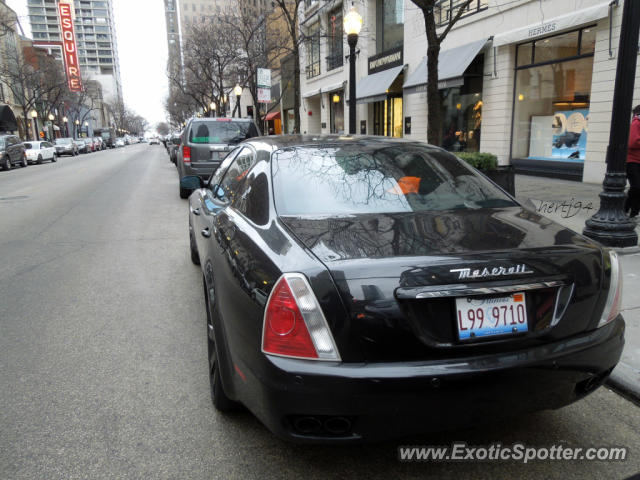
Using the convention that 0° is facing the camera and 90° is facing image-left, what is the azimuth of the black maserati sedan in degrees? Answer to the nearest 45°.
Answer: approximately 135°

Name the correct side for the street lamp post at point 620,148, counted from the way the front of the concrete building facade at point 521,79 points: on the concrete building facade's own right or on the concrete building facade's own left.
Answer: on the concrete building facade's own left

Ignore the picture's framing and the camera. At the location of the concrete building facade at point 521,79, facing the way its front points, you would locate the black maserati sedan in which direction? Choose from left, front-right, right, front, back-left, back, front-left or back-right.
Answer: front-left

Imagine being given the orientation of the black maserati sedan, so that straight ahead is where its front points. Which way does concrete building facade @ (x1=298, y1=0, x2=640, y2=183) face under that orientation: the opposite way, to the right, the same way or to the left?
to the left

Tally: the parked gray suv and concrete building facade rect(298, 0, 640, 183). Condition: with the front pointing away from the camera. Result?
1

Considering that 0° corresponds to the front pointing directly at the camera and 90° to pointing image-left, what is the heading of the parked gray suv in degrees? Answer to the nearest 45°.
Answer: approximately 180°

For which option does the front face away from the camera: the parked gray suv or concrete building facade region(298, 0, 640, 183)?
the parked gray suv

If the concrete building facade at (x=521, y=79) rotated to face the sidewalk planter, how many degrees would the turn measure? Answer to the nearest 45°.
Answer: approximately 45° to its left

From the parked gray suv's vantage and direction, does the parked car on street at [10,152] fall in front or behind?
in front

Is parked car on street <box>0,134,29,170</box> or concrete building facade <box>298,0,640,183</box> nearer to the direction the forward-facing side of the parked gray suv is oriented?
the parked car on street

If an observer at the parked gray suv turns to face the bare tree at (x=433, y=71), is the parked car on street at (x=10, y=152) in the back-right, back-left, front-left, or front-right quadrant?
back-left

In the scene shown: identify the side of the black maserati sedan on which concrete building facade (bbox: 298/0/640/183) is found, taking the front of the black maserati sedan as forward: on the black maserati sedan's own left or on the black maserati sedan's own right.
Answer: on the black maserati sedan's own right

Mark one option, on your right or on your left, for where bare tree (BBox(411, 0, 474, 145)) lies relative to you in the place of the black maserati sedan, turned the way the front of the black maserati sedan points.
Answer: on your right

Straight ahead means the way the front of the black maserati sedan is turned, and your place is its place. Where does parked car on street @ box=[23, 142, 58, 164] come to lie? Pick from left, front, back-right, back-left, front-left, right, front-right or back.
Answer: front

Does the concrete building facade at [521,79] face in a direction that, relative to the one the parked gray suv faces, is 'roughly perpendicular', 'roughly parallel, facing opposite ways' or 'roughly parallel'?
roughly perpendicular

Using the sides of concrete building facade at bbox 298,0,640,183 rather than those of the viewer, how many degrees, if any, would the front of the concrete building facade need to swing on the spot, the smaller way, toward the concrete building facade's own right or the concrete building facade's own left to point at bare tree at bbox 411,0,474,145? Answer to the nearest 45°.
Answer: approximately 45° to the concrete building facade's own left

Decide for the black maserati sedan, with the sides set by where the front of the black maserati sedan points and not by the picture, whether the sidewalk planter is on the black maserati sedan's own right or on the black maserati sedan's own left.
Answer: on the black maserati sedan's own right

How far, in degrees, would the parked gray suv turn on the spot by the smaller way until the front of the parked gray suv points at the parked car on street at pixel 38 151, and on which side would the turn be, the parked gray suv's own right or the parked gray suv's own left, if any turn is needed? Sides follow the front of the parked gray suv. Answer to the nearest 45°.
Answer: approximately 45° to the parked gray suv's own left

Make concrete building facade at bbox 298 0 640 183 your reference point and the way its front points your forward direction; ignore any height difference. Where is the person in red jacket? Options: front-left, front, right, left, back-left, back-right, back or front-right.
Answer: front-left

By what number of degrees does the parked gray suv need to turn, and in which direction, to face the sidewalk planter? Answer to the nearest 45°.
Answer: approximately 135° to its right
